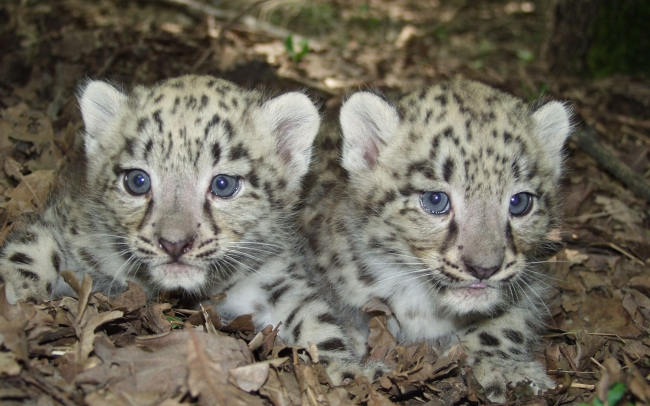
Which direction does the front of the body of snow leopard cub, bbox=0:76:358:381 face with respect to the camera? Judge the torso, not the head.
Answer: toward the camera

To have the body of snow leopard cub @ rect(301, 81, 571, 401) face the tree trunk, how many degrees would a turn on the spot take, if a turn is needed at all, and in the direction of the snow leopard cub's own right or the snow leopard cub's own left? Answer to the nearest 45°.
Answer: approximately 135° to the snow leopard cub's own left

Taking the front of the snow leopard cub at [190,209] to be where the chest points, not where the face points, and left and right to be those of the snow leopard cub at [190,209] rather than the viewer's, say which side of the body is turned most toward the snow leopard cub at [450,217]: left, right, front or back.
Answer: left

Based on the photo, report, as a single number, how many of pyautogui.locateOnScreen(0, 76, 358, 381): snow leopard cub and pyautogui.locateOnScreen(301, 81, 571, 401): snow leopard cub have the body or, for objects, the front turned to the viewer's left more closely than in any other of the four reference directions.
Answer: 0

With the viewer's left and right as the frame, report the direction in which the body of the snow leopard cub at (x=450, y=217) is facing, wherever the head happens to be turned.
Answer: facing the viewer and to the right of the viewer

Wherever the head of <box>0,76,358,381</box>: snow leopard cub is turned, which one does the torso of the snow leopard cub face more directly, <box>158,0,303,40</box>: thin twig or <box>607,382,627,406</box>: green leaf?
the green leaf

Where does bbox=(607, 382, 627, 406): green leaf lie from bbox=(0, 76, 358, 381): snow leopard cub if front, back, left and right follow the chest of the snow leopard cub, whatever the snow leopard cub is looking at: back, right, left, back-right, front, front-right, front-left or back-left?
front-left

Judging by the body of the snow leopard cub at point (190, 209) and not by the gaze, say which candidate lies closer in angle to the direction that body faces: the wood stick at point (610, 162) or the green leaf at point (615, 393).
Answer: the green leaf

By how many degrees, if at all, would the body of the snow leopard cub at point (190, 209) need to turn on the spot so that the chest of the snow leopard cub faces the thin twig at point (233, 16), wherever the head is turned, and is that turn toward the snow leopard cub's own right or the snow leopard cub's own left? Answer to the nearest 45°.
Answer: approximately 180°

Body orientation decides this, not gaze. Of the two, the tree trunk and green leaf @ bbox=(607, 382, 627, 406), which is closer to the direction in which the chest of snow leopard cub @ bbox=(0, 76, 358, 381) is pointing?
the green leaf

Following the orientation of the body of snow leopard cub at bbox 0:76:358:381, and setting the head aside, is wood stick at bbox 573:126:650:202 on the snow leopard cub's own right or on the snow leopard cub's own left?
on the snow leopard cub's own left

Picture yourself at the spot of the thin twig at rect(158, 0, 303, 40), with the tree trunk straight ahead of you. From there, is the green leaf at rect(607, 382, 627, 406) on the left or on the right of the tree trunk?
right

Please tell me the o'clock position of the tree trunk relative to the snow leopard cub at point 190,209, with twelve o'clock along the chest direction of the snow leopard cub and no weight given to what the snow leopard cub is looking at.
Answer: The tree trunk is roughly at 8 o'clock from the snow leopard cub.

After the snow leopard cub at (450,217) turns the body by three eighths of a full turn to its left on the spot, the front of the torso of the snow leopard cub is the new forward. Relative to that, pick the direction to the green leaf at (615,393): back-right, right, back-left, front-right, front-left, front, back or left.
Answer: back-right
